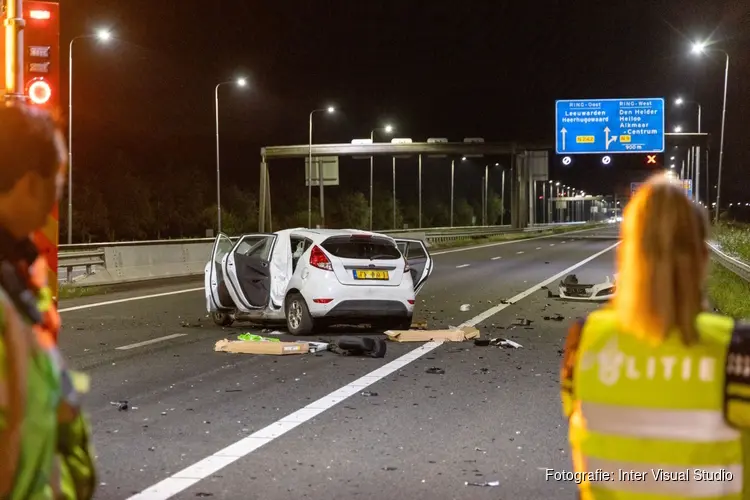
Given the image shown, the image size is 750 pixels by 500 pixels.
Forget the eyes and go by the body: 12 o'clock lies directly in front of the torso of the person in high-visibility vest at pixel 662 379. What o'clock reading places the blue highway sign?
The blue highway sign is roughly at 12 o'clock from the person in high-visibility vest.

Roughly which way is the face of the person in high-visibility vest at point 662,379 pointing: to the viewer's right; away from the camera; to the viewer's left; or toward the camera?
away from the camera

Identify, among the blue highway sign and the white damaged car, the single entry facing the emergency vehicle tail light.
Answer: the blue highway sign

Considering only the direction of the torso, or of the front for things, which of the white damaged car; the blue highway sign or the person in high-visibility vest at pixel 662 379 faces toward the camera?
the blue highway sign

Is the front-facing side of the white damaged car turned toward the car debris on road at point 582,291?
no

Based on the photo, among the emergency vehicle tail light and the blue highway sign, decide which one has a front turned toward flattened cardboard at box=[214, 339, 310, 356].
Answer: the blue highway sign

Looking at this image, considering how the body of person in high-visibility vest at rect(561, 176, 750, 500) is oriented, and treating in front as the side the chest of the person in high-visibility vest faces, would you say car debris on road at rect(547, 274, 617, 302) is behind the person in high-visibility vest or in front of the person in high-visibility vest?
in front

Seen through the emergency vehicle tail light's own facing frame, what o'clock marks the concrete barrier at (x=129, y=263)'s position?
The concrete barrier is roughly at 6 o'clock from the emergency vehicle tail light.

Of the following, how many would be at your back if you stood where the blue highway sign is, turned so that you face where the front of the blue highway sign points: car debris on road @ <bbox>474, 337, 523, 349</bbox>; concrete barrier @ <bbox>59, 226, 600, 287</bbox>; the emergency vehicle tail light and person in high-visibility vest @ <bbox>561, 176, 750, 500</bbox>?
0

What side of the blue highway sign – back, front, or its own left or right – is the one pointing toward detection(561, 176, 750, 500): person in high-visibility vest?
front

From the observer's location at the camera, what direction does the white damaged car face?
facing away from the viewer and to the left of the viewer

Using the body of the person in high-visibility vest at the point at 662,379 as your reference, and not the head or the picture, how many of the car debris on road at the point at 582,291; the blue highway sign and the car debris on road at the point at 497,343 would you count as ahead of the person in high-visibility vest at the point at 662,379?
3

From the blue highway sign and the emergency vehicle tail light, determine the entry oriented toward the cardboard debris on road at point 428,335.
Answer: the blue highway sign

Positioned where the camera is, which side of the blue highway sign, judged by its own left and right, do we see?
front

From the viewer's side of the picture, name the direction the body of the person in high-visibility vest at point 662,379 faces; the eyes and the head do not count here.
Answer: away from the camera

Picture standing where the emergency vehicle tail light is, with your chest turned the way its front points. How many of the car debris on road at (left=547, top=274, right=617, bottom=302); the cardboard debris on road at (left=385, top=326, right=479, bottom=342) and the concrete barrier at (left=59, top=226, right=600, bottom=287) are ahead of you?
0

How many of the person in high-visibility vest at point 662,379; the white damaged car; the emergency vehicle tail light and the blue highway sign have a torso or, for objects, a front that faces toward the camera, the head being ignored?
2

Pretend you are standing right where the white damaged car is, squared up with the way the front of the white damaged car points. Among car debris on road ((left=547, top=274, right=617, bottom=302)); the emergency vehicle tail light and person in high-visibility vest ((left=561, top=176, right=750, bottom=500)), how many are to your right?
1

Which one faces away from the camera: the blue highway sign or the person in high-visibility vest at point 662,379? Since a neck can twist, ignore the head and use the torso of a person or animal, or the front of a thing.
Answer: the person in high-visibility vest
